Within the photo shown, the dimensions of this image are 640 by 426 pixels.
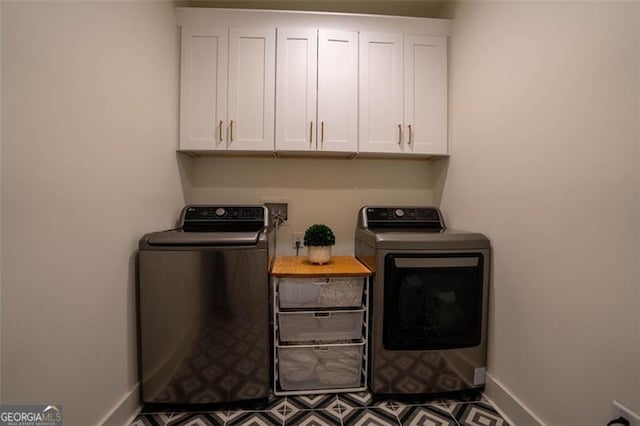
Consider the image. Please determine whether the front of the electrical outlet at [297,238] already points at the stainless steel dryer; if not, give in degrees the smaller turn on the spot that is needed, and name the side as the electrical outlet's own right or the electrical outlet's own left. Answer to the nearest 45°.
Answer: approximately 45° to the electrical outlet's own left

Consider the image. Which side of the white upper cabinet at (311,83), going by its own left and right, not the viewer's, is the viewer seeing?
front

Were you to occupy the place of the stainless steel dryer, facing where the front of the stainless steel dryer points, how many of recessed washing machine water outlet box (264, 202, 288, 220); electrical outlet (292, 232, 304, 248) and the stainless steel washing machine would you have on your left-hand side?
0

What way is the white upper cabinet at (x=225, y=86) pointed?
toward the camera

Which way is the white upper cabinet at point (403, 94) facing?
toward the camera

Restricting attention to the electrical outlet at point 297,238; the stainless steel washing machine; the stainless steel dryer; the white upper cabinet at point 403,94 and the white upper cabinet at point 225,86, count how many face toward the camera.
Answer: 5

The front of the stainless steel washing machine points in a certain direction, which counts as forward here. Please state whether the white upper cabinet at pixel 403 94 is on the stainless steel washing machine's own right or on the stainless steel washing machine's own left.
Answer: on the stainless steel washing machine's own left
